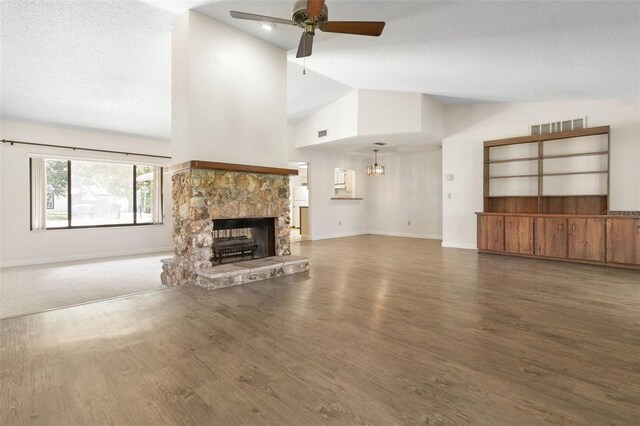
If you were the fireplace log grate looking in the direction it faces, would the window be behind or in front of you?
behind

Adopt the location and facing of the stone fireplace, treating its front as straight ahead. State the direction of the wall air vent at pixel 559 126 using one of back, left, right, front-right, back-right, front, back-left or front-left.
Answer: front-left

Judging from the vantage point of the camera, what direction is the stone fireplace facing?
facing the viewer and to the right of the viewer

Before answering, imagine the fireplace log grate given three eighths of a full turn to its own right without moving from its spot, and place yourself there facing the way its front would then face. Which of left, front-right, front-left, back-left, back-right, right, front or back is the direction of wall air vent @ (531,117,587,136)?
back

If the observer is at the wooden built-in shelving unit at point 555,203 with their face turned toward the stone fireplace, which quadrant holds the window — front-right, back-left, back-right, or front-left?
front-right
